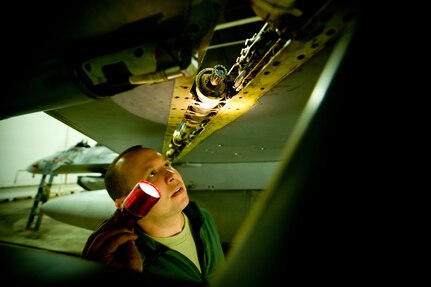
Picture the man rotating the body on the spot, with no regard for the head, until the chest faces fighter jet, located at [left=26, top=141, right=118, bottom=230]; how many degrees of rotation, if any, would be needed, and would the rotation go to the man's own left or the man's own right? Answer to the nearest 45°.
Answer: approximately 180°

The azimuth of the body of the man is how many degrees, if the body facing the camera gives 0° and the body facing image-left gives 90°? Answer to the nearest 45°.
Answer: approximately 315°
